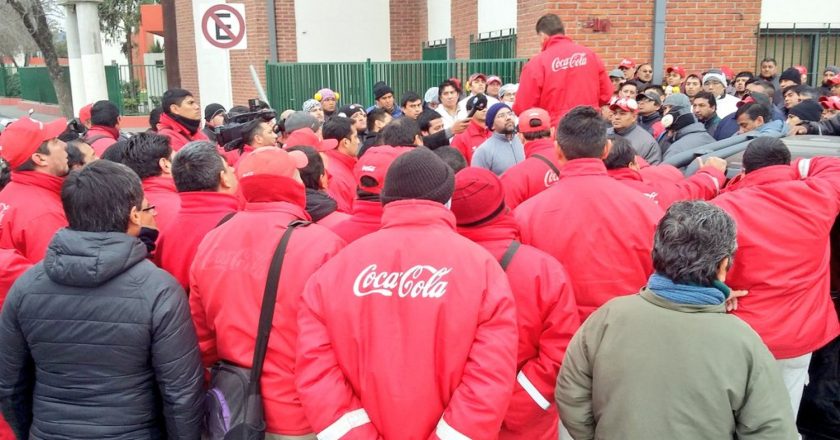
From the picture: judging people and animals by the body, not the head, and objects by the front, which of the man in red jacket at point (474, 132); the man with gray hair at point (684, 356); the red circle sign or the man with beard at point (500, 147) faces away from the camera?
the man with gray hair

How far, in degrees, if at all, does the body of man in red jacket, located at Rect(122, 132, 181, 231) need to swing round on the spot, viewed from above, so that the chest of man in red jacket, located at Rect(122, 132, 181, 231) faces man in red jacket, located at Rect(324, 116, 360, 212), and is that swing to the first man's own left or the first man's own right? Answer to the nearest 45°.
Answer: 0° — they already face them

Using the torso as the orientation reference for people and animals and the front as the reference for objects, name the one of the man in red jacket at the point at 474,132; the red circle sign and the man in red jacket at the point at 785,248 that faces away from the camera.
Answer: the man in red jacket at the point at 785,248

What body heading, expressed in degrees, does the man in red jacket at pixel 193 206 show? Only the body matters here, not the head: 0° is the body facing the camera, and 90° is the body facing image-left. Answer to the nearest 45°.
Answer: approximately 225°

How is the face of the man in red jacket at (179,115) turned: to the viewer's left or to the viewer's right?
to the viewer's right

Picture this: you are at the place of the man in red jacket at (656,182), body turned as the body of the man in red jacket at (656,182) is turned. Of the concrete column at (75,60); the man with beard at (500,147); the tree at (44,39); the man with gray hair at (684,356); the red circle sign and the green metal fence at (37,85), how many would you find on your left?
5

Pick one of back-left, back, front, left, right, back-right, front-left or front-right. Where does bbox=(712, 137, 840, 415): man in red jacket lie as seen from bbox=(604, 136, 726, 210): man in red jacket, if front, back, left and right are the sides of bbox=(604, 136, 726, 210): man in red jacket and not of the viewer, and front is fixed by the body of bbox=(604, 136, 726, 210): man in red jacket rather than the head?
right

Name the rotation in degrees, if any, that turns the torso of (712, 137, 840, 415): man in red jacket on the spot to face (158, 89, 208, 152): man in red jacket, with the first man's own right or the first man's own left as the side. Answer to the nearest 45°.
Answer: approximately 90° to the first man's own left

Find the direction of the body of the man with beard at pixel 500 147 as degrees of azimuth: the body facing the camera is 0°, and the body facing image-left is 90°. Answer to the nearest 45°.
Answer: approximately 315°

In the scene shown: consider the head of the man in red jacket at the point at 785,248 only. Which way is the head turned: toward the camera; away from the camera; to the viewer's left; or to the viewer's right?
away from the camera
